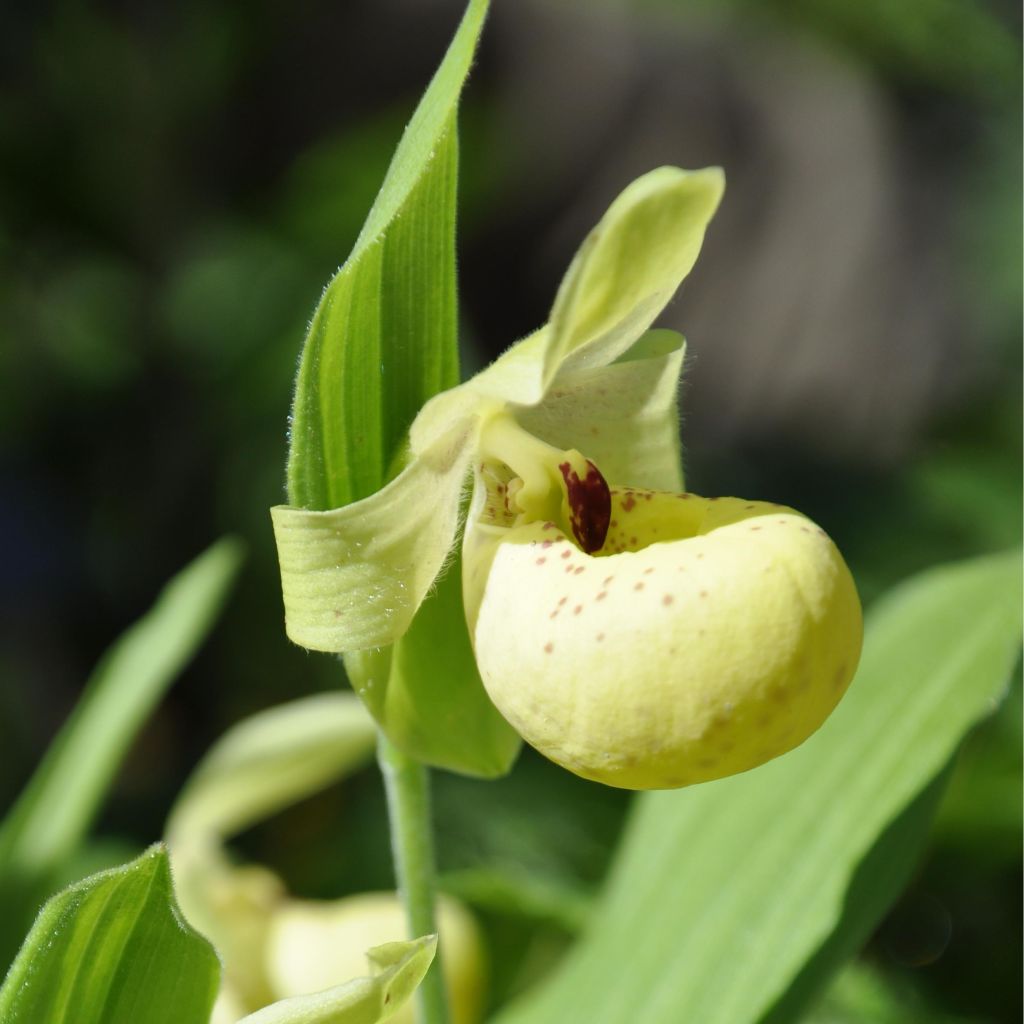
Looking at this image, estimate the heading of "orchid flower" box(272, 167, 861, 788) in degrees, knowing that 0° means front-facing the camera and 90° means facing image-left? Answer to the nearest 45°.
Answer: approximately 315°

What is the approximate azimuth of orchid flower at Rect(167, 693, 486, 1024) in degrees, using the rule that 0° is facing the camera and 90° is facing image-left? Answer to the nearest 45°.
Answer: approximately 270°
